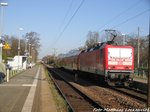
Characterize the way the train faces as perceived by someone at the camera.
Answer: facing the viewer and to the right of the viewer
